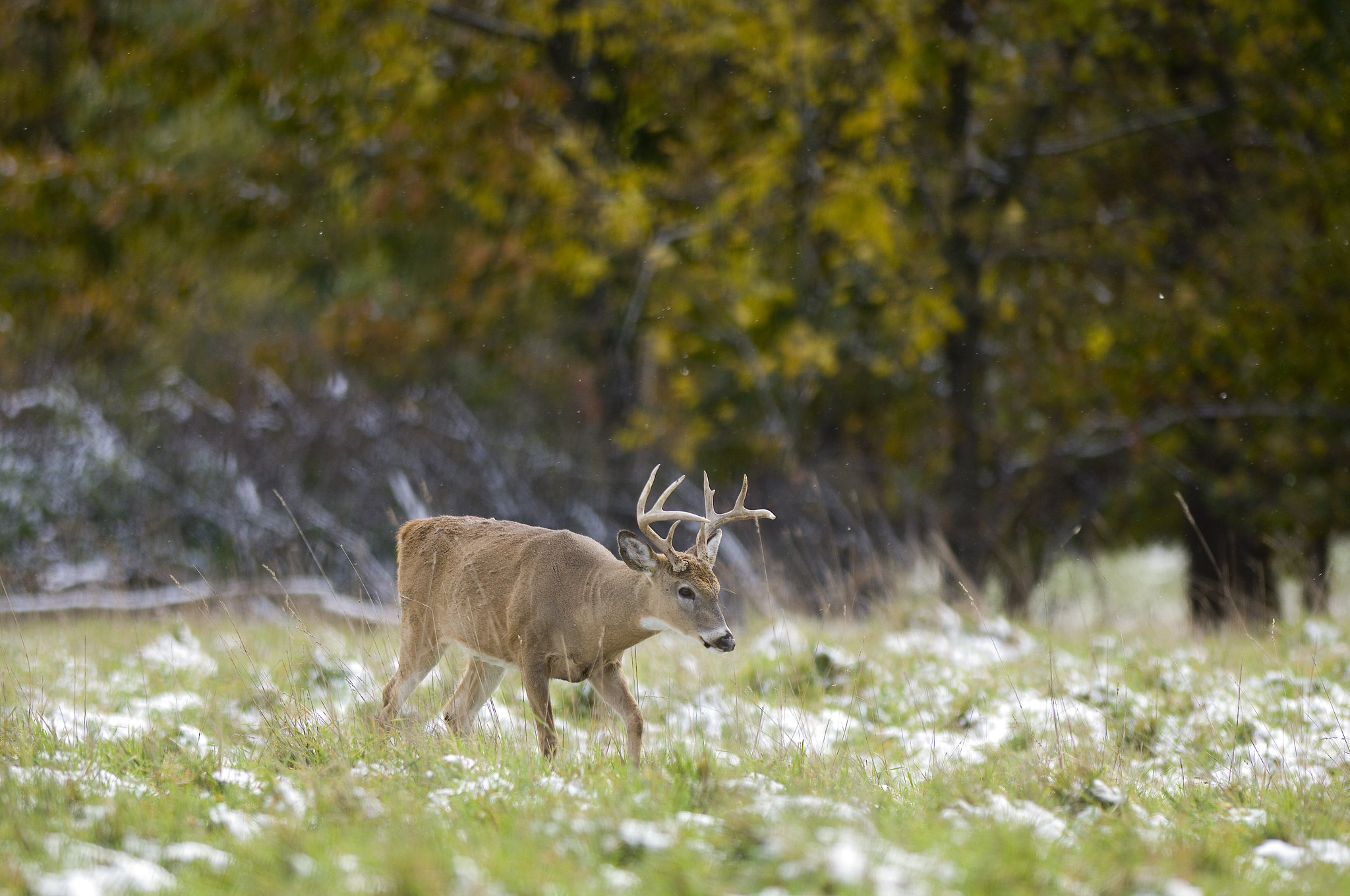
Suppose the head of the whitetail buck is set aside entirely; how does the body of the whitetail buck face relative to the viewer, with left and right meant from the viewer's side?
facing the viewer and to the right of the viewer
